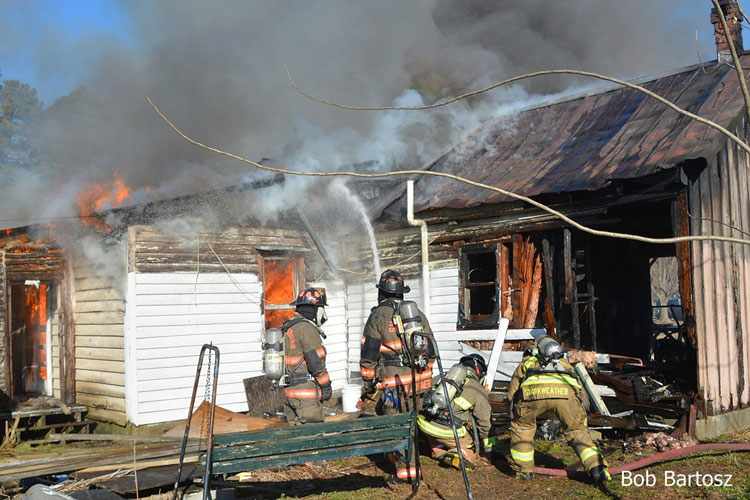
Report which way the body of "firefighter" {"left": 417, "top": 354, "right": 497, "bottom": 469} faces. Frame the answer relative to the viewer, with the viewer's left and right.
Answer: facing away from the viewer and to the right of the viewer

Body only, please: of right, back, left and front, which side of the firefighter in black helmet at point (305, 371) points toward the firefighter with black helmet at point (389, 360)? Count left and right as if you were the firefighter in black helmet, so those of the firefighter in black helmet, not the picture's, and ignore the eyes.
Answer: front

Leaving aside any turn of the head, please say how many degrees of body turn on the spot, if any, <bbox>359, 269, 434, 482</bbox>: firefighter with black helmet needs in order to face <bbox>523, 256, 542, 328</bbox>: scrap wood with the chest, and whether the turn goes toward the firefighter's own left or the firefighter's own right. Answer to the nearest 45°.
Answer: approximately 90° to the firefighter's own right

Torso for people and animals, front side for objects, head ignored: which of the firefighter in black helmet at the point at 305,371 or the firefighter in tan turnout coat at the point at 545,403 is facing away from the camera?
the firefighter in tan turnout coat

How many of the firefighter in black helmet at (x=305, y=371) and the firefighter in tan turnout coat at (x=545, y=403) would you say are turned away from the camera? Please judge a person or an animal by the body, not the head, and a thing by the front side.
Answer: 1

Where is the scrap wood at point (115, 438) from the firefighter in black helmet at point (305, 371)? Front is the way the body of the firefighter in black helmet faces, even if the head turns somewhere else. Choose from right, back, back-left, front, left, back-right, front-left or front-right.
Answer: back-left

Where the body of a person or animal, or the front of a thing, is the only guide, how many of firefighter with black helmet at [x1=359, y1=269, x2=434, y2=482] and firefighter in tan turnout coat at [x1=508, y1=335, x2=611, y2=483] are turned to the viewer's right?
0

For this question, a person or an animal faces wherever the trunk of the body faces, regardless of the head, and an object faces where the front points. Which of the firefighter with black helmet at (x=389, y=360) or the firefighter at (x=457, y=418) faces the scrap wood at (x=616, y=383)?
the firefighter

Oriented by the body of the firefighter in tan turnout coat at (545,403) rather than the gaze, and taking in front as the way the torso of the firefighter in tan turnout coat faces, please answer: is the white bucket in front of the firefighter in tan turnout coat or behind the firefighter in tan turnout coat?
in front

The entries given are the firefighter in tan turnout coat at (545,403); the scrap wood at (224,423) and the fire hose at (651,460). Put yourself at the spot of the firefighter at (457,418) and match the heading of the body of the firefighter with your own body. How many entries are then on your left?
1

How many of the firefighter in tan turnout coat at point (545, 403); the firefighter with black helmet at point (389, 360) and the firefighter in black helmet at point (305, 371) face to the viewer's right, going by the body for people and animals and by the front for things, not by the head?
1

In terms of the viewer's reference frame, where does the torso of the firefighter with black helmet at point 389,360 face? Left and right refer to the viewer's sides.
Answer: facing away from the viewer and to the left of the viewer

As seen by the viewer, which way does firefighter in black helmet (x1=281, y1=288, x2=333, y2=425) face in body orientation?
to the viewer's right

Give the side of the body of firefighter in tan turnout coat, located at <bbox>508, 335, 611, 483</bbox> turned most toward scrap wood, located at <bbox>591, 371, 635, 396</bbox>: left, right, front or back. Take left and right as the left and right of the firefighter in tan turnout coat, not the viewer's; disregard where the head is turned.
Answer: front

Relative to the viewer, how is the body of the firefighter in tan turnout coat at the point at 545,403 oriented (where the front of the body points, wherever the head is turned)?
away from the camera

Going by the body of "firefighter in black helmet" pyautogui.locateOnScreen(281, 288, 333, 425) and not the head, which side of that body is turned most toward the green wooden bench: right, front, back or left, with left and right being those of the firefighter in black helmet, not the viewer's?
right
